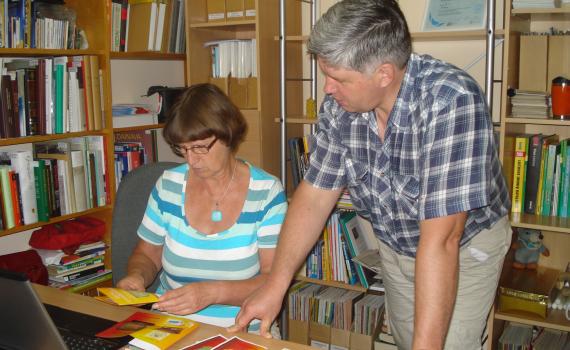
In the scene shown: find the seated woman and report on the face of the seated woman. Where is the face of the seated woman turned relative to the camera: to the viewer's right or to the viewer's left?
to the viewer's left

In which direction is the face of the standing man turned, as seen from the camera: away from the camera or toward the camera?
toward the camera

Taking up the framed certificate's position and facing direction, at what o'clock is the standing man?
The standing man is roughly at 12 o'clock from the framed certificate.

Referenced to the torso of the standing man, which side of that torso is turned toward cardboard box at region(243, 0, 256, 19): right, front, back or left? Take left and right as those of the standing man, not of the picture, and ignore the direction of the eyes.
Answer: right

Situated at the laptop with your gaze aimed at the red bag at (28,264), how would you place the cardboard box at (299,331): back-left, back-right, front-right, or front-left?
front-right

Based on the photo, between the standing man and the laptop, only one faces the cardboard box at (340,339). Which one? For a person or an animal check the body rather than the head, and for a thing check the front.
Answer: the laptop

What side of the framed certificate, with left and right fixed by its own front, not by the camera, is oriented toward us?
front

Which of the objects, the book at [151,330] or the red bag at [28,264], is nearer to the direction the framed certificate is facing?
the book

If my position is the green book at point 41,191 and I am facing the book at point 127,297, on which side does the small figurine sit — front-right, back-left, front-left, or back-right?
front-left

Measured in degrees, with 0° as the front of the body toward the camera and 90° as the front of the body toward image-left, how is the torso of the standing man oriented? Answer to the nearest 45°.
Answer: approximately 45°
